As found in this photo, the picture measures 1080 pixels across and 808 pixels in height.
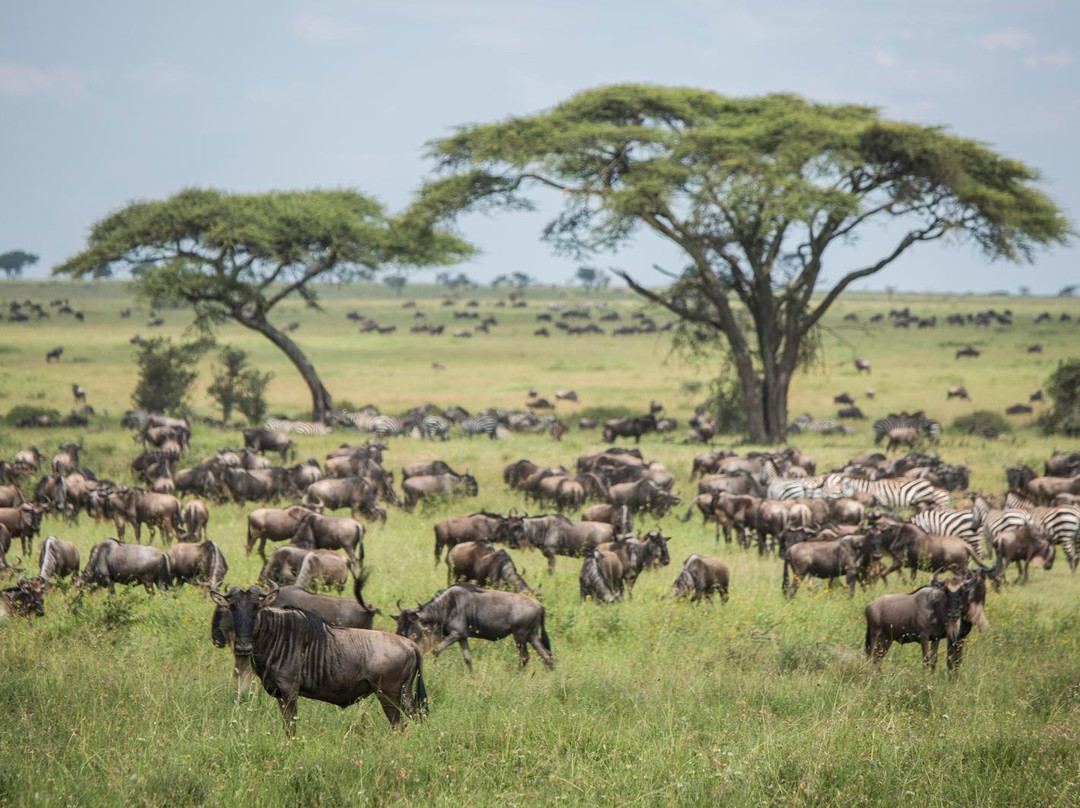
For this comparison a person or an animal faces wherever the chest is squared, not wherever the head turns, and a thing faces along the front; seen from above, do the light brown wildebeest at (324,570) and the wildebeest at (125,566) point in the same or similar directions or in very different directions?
same or similar directions

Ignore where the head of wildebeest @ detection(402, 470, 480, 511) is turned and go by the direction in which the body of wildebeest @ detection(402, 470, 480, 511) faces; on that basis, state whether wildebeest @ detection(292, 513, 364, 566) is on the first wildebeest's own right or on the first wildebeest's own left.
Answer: on the first wildebeest's own right

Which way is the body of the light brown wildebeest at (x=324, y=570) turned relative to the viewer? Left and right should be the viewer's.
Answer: facing to the left of the viewer

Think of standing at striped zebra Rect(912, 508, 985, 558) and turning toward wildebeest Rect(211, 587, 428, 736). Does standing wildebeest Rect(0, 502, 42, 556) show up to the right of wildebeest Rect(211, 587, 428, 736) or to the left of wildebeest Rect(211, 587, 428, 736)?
right

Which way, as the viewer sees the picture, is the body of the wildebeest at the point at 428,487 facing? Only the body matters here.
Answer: to the viewer's right

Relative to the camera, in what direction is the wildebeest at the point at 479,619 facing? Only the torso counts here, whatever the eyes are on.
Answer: to the viewer's left

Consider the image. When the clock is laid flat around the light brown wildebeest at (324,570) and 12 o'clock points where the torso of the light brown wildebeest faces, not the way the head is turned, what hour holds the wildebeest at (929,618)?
The wildebeest is roughly at 7 o'clock from the light brown wildebeest.

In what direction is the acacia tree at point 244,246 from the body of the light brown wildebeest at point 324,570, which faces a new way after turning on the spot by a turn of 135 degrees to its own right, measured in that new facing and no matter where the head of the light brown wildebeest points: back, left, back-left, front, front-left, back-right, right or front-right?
front-left
